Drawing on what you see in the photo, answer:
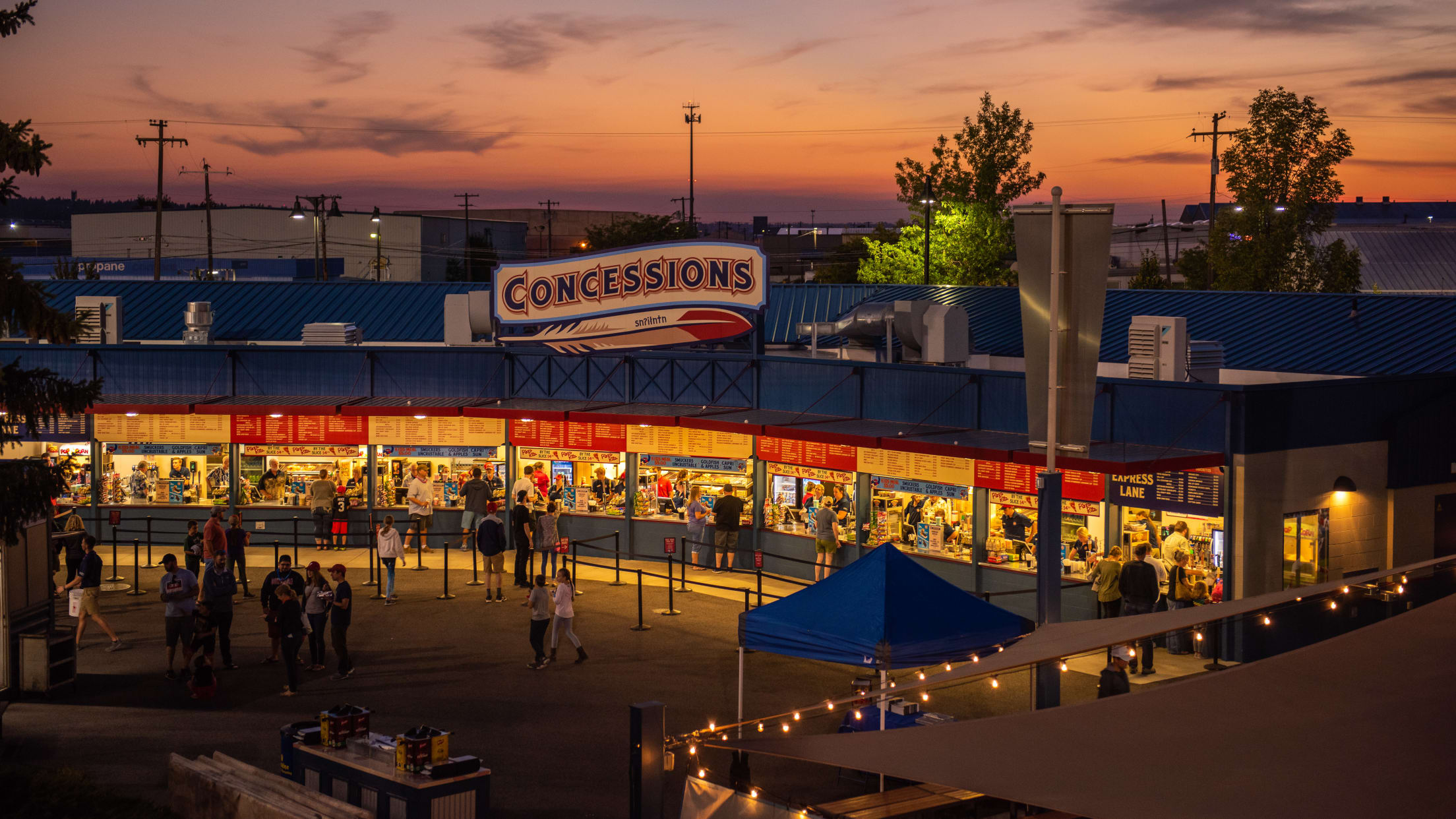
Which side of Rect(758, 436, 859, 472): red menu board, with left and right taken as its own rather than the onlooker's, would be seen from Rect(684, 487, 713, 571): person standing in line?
right

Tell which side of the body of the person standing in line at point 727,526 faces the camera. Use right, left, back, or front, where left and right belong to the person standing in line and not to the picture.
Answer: back

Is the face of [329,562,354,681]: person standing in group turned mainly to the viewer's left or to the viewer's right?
to the viewer's left

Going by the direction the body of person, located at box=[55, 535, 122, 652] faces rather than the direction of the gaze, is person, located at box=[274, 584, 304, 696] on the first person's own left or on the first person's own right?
on the first person's own left

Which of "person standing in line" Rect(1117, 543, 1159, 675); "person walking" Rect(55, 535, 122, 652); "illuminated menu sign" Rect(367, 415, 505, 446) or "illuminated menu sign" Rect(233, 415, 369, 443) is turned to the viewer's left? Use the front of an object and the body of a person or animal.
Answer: "person walking" Rect(55, 535, 122, 652)

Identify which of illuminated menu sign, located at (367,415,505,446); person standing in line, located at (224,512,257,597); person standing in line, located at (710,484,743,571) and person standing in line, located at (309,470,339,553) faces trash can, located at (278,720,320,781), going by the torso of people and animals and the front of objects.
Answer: the illuminated menu sign

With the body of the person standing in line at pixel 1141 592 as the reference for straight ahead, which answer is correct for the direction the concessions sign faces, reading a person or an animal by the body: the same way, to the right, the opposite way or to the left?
the opposite way

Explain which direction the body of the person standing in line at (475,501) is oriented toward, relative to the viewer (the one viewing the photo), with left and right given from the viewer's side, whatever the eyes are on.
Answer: facing away from the viewer

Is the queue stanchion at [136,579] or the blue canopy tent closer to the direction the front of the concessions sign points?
the blue canopy tent

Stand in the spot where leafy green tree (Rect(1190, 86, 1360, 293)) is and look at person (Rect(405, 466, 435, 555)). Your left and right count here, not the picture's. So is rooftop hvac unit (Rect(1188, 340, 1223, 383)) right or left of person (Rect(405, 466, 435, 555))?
left
